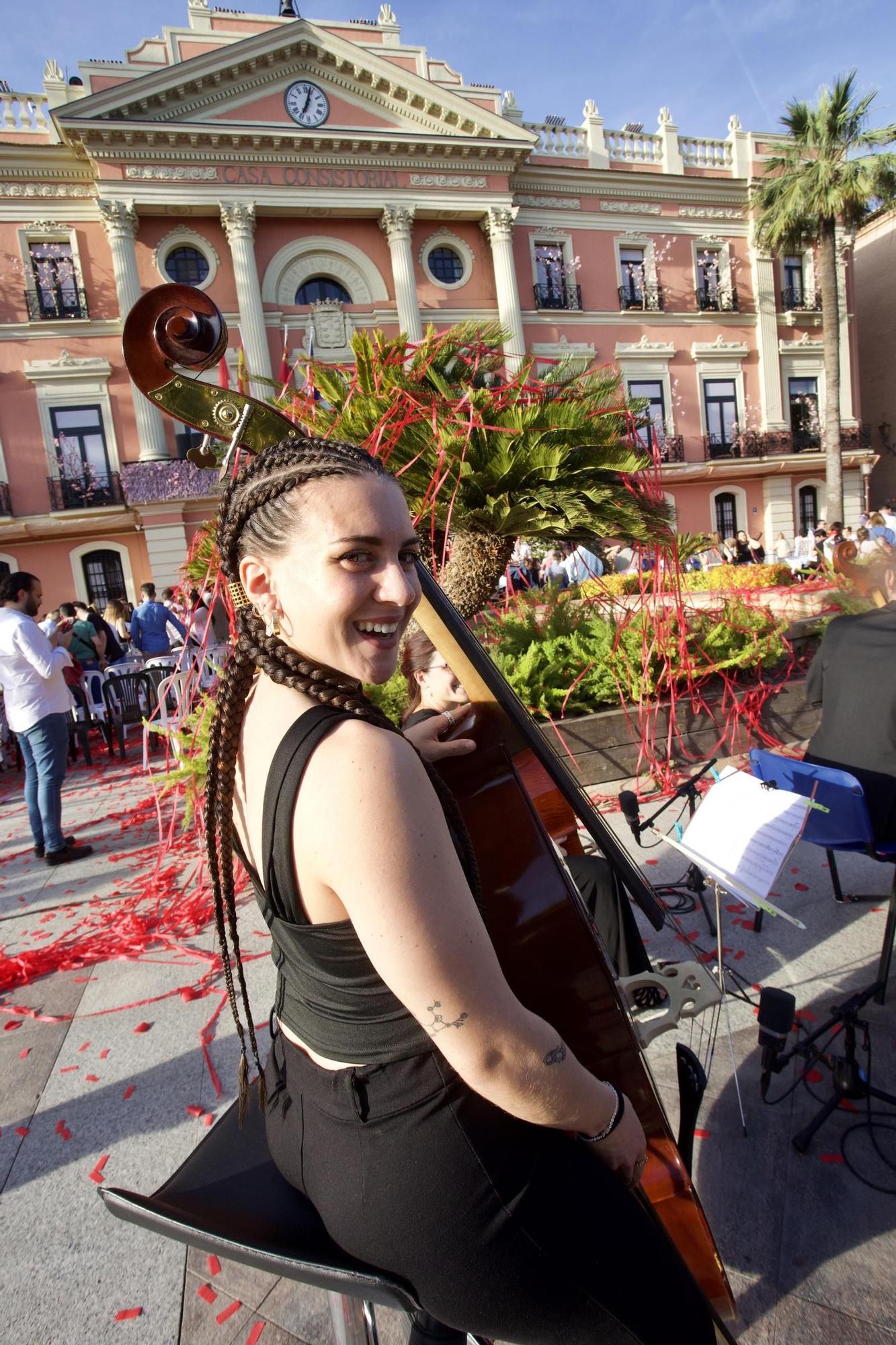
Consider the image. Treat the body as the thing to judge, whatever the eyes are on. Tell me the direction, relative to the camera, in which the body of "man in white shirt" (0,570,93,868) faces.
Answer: to the viewer's right

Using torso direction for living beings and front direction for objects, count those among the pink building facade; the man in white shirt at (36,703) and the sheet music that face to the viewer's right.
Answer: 1

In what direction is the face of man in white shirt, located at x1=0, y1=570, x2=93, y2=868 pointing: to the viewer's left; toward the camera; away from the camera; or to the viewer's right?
to the viewer's right

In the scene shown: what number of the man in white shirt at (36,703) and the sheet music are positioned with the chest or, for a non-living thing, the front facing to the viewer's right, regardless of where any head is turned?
1

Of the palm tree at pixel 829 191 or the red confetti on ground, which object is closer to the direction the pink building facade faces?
the red confetti on ground

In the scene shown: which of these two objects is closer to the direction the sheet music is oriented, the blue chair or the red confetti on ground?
the red confetti on ground

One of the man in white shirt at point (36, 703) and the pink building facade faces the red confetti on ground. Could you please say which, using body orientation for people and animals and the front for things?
the pink building facade
